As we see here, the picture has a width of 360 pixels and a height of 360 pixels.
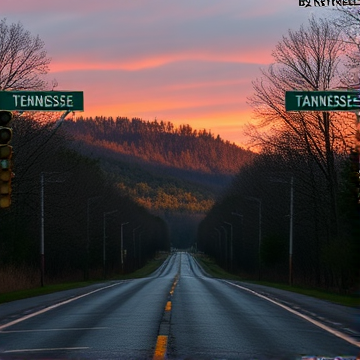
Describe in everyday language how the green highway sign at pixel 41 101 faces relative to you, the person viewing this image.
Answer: facing the viewer

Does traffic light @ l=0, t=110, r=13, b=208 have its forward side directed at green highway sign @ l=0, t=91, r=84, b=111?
no

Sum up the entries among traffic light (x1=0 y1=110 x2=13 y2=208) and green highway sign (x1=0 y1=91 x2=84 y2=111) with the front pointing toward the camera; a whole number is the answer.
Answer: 2

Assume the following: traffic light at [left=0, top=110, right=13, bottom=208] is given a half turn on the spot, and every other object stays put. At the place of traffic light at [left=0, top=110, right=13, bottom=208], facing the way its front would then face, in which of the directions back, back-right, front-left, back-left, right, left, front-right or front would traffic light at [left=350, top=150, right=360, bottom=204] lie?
right

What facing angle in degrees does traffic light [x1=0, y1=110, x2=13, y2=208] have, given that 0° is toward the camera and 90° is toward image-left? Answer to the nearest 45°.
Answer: approximately 0°

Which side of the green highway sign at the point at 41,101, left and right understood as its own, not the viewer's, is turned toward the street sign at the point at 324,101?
left

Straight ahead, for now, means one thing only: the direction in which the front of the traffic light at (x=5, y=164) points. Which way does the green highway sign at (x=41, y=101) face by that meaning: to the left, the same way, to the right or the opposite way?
the same way

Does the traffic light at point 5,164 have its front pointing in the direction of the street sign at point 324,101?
no

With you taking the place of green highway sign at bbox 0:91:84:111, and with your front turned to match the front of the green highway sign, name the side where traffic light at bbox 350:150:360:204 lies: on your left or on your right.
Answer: on your left
